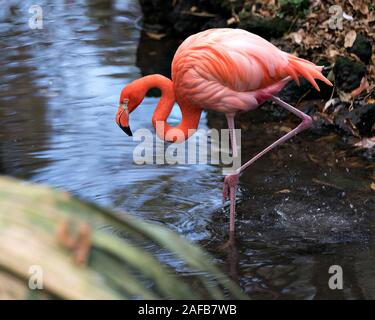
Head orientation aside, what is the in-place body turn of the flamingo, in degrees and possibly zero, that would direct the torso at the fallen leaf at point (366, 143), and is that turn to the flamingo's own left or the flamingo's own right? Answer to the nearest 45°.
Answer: approximately 135° to the flamingo's own right

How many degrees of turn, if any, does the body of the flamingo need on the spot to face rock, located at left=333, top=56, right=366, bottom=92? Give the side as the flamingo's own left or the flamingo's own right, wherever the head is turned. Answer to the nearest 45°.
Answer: approximately 135° to the flamingo's own right

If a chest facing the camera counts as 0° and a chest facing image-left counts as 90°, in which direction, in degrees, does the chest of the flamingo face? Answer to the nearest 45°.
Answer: approximately 90°

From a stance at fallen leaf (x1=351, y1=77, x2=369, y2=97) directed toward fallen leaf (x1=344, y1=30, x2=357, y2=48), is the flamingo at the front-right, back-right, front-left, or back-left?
back-left

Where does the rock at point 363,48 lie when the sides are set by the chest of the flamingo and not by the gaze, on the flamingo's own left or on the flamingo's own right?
on the flamingo's own right

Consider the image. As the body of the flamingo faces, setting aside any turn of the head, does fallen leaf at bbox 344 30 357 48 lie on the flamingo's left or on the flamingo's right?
on the flamingo's right
